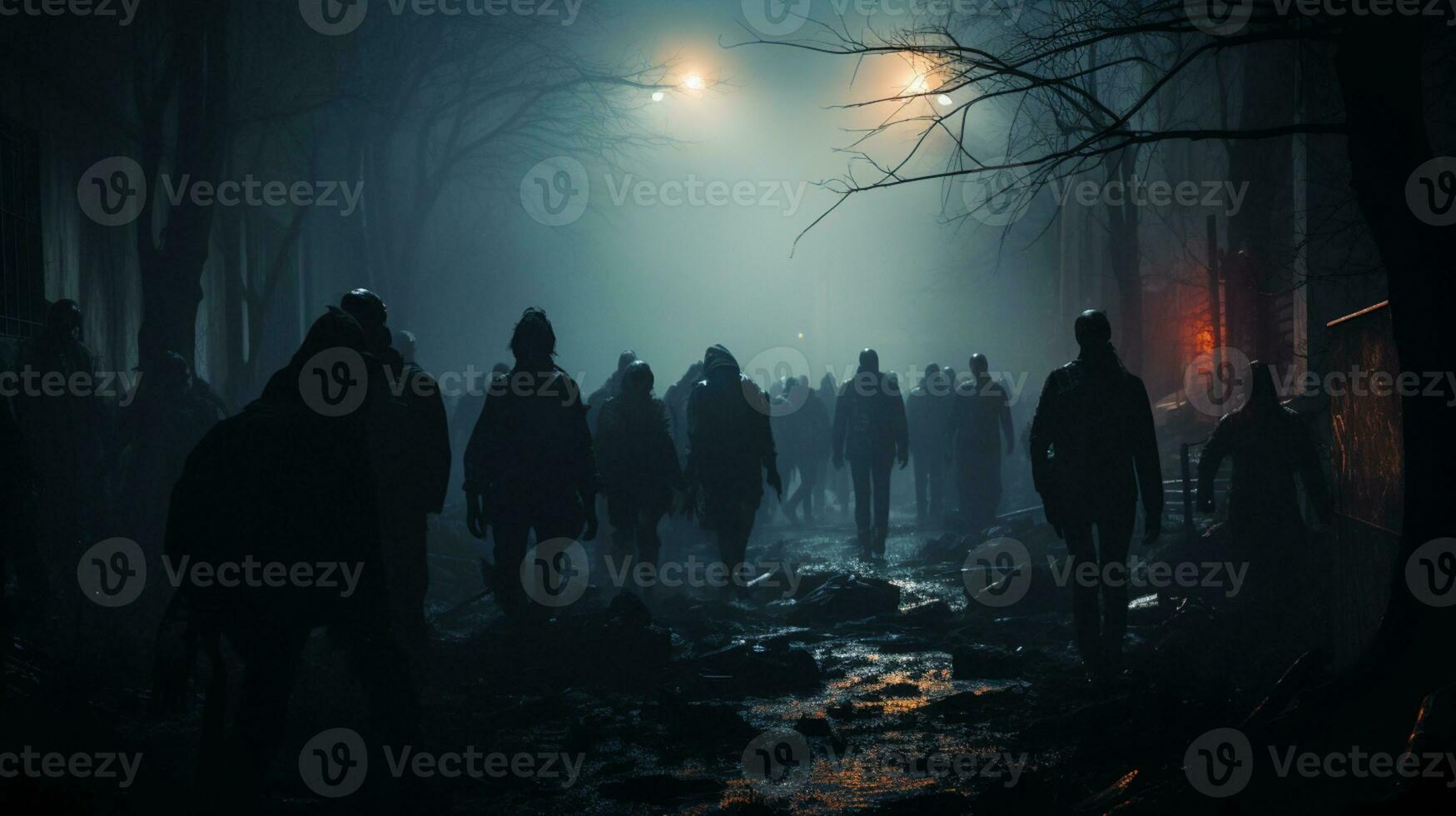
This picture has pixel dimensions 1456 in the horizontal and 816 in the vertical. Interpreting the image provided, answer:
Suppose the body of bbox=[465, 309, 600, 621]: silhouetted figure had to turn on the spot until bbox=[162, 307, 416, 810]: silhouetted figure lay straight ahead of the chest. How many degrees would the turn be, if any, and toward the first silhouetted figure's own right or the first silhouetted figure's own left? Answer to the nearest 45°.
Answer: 0° — they already face them

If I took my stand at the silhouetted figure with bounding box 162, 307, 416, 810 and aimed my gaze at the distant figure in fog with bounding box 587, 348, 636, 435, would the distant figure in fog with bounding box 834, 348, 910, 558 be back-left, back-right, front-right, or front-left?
front-right

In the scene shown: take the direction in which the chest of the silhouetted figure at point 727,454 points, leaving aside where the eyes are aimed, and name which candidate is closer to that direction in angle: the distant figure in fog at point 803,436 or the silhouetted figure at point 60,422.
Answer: the silhouetted figure

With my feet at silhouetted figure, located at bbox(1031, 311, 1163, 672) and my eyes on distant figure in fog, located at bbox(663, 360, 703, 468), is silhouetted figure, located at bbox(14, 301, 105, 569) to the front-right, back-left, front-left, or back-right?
front-left

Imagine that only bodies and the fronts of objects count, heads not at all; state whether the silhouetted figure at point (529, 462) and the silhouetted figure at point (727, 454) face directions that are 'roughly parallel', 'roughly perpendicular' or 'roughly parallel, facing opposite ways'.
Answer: roughly parallel

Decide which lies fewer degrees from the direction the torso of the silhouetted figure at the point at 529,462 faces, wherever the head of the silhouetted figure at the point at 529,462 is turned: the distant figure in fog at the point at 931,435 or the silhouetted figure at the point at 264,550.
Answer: the silhouetted figure

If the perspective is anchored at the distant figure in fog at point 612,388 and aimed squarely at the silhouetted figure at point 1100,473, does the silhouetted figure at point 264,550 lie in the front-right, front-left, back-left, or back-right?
front-right

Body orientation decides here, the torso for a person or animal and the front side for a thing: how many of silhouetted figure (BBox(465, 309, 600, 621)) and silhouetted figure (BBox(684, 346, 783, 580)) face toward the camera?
2

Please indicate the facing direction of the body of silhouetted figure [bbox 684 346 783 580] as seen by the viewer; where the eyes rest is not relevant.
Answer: toward the camera

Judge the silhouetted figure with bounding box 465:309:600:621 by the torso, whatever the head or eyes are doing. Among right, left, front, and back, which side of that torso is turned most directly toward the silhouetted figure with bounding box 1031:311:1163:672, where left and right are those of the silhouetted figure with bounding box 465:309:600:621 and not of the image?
left

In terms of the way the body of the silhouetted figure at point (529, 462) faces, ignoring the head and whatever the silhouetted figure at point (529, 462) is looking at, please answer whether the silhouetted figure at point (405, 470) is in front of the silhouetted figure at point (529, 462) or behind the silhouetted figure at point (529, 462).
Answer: in front

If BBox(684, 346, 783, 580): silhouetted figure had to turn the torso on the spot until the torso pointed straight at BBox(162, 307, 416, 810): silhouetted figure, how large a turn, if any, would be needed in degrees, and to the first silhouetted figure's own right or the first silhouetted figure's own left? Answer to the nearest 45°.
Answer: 0° — they already face them

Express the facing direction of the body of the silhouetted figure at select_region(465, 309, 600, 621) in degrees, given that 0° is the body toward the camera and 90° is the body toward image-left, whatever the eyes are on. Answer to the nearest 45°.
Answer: approximately 0°

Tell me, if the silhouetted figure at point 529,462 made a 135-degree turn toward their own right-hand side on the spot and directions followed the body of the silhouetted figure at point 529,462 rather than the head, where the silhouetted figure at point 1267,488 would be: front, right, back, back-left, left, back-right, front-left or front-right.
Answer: back-right

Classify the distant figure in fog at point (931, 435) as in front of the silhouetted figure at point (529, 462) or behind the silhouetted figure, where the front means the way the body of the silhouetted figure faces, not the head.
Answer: behind

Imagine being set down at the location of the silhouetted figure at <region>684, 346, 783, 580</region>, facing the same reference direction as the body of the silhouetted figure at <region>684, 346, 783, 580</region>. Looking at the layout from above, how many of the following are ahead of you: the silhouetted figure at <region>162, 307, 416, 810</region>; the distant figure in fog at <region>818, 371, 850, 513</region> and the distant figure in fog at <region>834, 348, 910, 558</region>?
1
